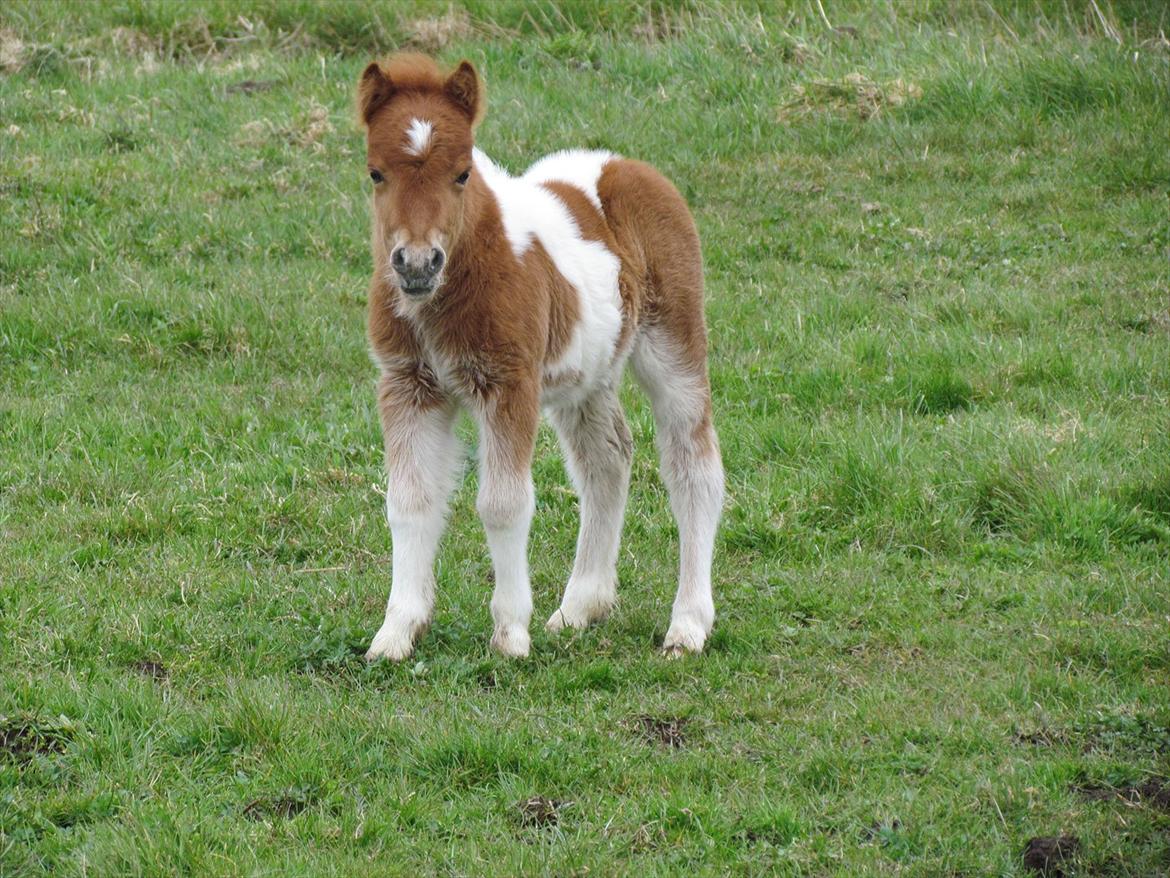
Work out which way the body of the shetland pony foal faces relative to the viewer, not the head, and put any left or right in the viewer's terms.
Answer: facing the viewer and to the left of the viewer
